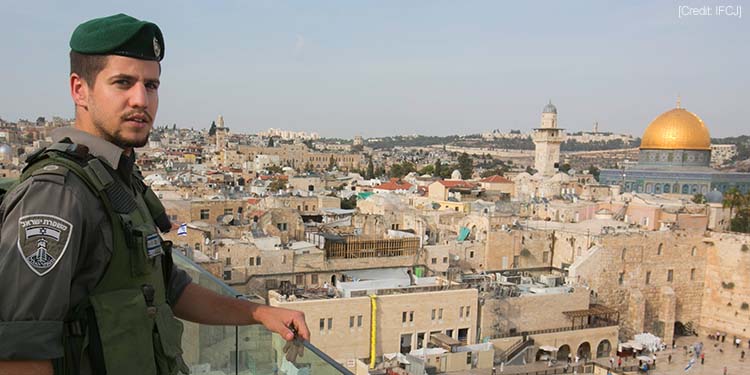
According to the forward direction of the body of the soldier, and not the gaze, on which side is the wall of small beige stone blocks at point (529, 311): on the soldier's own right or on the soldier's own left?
on the soldier's own left

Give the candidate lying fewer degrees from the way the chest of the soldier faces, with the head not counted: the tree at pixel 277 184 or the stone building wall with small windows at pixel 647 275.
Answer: the stone building wall with small windows

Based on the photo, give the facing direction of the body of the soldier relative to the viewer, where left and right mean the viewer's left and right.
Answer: facing the viewer and to the right of the viewer

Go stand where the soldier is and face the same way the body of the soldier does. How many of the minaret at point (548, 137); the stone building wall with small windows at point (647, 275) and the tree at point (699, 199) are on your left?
3

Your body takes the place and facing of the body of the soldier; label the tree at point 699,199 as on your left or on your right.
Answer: on your left

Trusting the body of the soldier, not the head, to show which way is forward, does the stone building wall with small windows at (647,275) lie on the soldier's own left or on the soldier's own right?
on the soldier's own left

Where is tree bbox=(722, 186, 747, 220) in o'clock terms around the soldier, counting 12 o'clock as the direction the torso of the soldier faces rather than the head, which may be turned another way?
The tree is roughly at 9 o'clock from the soldier.

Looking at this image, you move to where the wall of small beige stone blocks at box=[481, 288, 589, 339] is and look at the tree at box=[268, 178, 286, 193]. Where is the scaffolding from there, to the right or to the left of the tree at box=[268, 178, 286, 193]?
left
